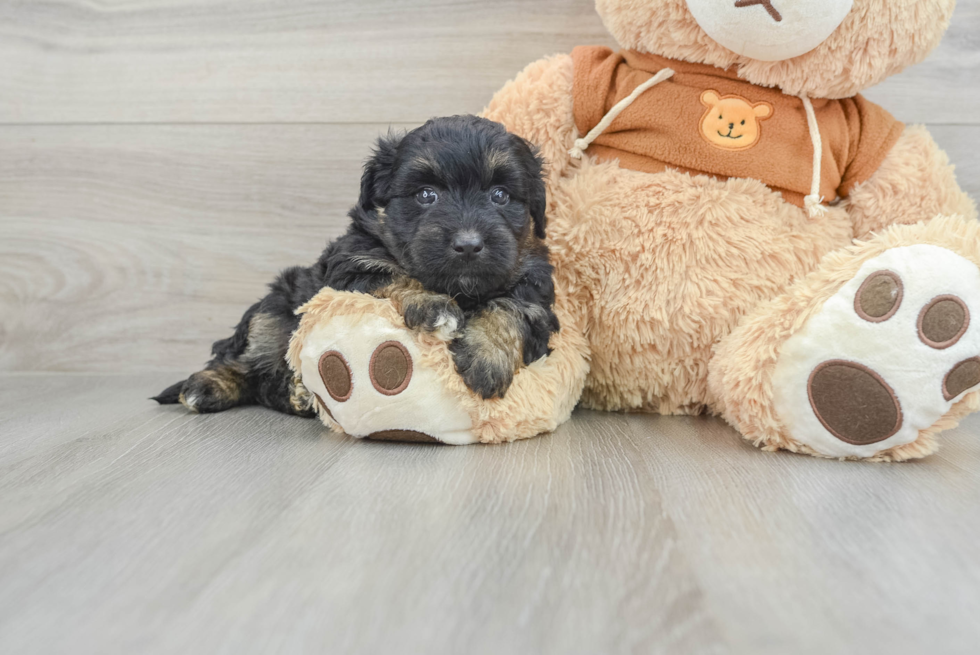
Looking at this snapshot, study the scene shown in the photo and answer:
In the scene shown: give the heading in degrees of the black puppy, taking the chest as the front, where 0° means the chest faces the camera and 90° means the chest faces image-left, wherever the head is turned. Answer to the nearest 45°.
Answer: approximately 315°

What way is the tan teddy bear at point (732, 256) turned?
toward the camera
